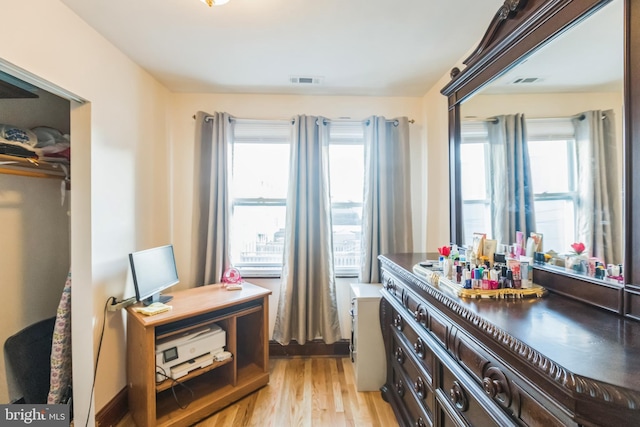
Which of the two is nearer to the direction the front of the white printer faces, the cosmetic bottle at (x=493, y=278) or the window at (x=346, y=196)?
the cosmetic bottle

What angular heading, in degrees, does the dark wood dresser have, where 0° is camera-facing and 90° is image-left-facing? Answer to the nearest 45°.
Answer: approximately 45°

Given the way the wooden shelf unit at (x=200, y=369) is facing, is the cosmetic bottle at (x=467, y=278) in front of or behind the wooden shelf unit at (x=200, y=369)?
in front

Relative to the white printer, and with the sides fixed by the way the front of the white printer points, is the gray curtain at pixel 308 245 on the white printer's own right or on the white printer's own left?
on the white printer's own left

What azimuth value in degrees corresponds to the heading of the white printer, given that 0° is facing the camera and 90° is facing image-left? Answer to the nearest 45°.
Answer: approximately 315°

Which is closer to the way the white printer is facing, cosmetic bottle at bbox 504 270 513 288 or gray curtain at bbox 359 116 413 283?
the cosmetic bottle

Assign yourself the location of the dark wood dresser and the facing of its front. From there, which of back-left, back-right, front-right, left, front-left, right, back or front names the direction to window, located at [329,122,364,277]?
right

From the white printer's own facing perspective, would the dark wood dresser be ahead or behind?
ahead
